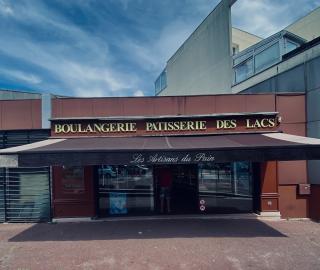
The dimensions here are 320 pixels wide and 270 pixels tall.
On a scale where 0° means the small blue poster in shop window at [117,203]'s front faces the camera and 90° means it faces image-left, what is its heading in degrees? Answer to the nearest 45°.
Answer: approximately 0°

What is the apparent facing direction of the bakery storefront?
toward the camera
